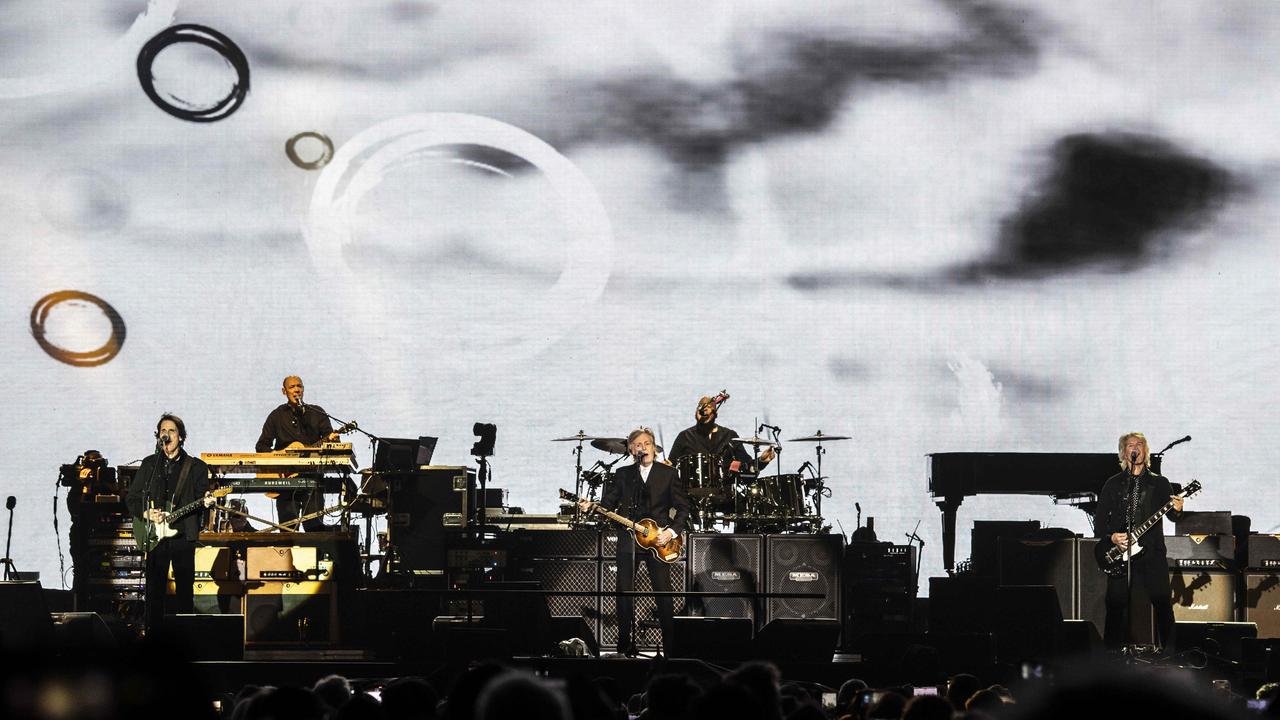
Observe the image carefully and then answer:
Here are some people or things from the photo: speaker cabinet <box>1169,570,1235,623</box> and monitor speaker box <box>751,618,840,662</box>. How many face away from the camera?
1

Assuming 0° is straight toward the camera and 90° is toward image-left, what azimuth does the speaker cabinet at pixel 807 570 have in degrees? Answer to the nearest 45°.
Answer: approximately 0°

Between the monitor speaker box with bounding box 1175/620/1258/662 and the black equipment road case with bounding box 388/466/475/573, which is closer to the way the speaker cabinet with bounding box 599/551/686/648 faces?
the monitor speaker box

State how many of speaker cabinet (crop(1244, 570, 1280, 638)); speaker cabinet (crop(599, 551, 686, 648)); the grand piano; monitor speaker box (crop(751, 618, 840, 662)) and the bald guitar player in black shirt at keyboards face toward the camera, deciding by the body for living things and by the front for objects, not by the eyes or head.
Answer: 3

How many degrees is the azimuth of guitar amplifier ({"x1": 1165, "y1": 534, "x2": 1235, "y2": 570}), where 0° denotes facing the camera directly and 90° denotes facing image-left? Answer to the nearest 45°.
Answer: approximately 0°

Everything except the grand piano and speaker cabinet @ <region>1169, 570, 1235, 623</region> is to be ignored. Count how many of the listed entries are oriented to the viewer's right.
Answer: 1
